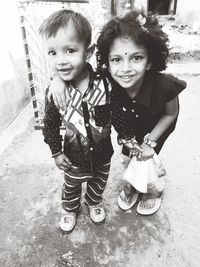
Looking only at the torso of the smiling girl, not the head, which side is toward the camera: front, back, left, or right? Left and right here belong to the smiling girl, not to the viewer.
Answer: front
